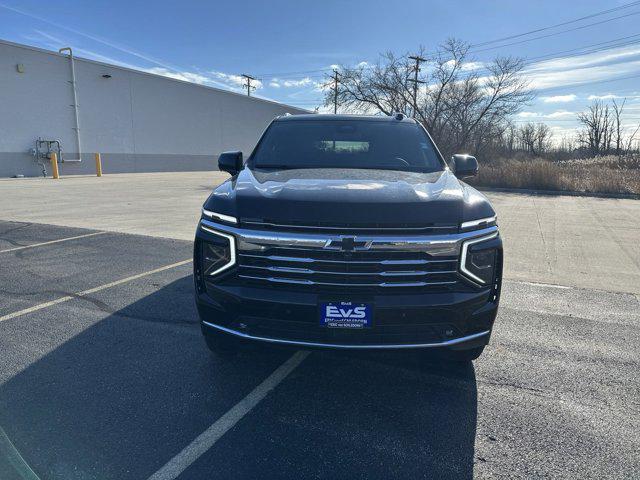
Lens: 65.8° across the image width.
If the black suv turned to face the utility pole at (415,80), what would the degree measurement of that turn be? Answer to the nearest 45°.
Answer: approximately 180°

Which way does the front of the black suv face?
toward the camera

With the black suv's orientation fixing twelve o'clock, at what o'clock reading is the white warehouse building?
The white warehouse building is roughly at 5 o'clock from the black suv.

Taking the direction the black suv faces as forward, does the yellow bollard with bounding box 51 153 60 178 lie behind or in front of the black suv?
behind

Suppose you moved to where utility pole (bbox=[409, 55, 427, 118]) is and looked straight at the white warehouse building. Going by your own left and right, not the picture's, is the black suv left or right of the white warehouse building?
left

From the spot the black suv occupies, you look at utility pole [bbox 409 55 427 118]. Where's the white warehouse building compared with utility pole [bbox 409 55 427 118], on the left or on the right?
left

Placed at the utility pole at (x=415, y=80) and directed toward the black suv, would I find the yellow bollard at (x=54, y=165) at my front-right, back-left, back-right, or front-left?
front-right
